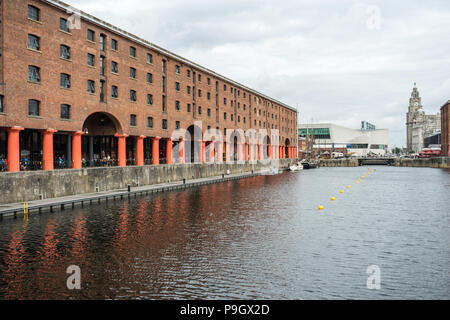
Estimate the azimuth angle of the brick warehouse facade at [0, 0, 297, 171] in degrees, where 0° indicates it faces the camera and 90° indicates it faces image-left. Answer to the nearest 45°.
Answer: approximately 315°
